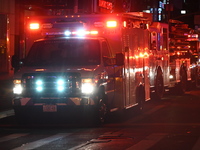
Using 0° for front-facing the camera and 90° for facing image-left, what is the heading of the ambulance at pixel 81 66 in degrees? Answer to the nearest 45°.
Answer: approximately 45°

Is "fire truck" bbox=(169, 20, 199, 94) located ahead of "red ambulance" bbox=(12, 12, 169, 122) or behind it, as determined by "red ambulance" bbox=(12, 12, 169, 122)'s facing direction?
behind
